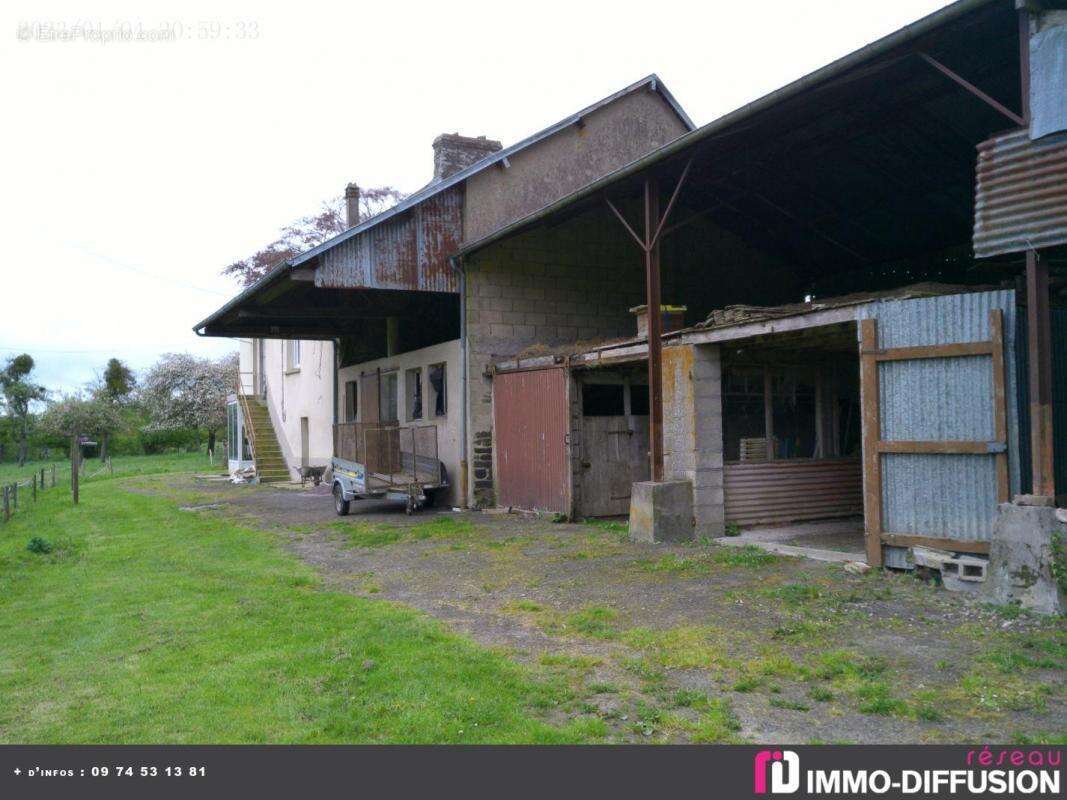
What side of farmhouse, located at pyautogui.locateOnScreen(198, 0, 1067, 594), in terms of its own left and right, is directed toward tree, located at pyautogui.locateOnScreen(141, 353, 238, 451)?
right

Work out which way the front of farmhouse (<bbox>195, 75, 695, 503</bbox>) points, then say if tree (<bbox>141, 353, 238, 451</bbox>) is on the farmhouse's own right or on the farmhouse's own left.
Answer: on the farmhouse's own right

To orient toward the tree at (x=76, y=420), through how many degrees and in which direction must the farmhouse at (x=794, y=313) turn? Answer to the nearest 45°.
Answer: approximately 90° to its right

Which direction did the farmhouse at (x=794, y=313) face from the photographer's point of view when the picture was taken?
facing the viewer and to the left of the viewer

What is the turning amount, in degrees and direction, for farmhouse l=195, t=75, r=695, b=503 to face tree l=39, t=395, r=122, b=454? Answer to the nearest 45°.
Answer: approximately 90° to its right

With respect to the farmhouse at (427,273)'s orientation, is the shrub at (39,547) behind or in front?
in front
